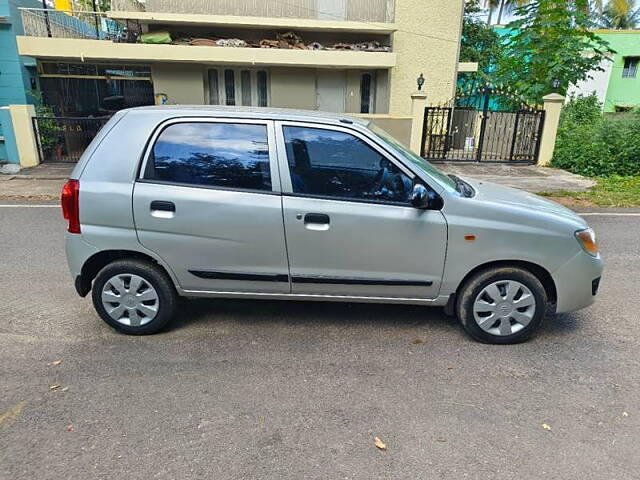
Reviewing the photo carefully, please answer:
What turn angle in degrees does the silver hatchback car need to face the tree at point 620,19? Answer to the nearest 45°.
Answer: approximately 45° to its left

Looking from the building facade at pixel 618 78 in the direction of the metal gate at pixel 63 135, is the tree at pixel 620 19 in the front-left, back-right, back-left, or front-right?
back-right

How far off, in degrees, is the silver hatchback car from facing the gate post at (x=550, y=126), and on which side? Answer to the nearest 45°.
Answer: approximately 45° to its left

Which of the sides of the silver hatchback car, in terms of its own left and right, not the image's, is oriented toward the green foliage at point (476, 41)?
left

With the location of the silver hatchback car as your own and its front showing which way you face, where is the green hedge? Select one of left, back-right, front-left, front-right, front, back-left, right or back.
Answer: front-left

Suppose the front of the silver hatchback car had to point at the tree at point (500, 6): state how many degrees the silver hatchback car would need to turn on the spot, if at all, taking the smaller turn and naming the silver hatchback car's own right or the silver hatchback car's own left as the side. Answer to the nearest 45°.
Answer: approximately 90° to the silver hatchback car's own left

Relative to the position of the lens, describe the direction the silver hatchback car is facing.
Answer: facing to the right of the viewer

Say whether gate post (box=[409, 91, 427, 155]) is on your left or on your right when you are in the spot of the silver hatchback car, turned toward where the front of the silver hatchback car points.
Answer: on your left

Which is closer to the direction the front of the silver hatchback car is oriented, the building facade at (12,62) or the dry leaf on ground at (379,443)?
the dry leaf on ground

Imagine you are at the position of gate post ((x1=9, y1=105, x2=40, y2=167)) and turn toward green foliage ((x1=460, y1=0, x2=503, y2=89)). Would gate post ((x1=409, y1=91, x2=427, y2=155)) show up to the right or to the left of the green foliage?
right

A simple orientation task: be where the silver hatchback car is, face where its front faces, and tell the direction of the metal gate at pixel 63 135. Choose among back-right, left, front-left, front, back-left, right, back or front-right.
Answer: back-left

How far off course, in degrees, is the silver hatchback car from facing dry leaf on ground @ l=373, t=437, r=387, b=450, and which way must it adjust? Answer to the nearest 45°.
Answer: approximately 45° to its right

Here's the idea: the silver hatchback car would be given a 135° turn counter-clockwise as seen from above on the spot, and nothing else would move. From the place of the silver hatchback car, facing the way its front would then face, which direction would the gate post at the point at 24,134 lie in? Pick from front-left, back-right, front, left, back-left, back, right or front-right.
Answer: front
